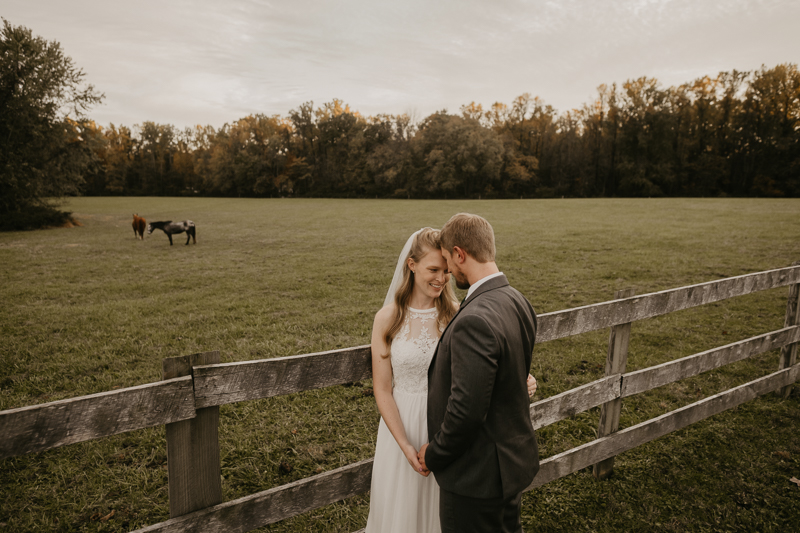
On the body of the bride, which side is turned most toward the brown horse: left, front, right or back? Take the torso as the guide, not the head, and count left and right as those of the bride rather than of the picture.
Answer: back

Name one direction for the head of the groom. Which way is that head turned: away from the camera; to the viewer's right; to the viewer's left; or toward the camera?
to the viewer's left

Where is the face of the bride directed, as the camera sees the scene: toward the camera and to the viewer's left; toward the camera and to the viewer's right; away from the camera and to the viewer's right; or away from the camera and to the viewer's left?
toward the camera and to the viewer's right

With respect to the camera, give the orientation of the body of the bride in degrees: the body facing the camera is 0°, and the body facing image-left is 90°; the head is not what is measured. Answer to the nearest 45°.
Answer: approximately 315°

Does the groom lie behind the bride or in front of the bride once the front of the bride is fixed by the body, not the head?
in front

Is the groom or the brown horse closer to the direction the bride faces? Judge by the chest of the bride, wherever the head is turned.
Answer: the groom
